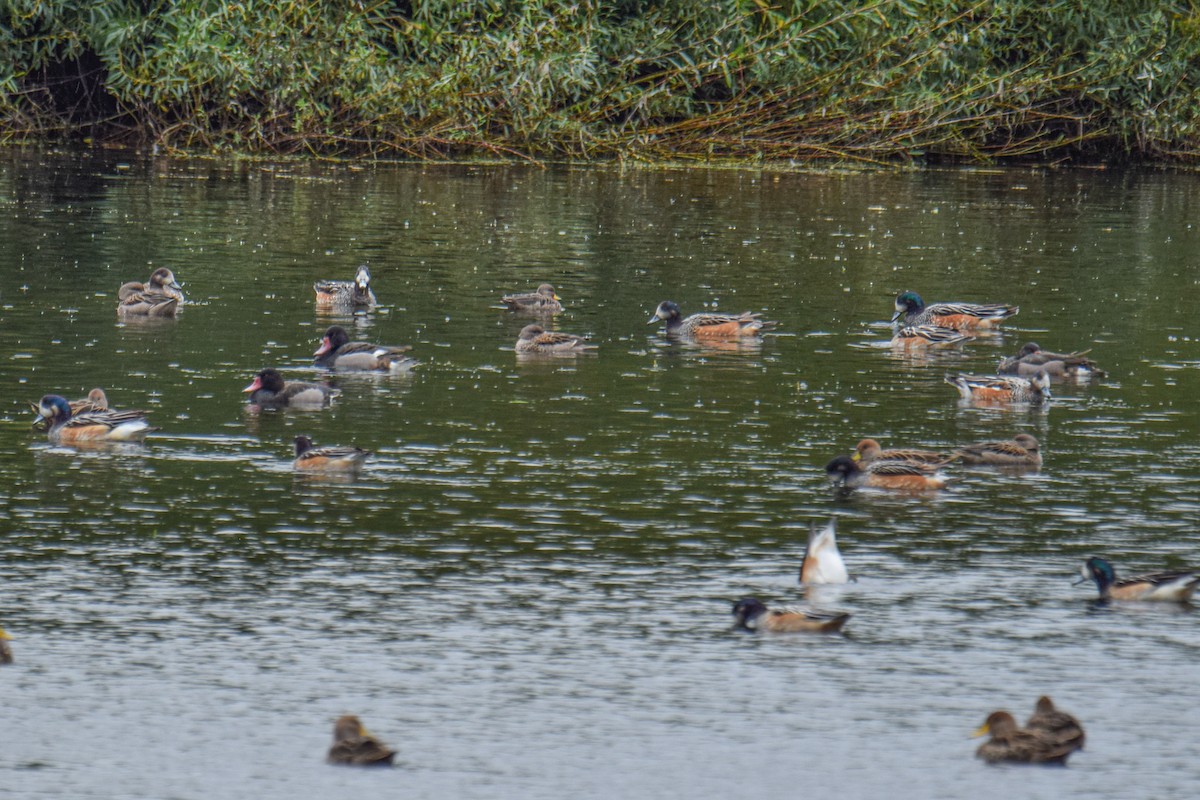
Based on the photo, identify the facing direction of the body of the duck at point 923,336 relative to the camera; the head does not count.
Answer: to the viewer's left

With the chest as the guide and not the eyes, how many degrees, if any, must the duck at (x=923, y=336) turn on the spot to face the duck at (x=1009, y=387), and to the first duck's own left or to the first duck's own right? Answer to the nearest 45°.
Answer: approximately 90° to the first duck's own left

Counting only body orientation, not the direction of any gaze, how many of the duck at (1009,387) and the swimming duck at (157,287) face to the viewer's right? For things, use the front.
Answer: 2

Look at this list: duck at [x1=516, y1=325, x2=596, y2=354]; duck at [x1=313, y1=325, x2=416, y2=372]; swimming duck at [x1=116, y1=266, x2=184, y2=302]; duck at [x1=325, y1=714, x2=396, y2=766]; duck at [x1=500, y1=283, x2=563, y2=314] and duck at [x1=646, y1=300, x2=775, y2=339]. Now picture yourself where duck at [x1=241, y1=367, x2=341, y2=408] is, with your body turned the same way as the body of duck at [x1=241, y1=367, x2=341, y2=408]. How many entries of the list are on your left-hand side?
1

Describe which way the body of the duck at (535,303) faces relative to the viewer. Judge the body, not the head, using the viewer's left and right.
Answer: facing to the right of the viewer

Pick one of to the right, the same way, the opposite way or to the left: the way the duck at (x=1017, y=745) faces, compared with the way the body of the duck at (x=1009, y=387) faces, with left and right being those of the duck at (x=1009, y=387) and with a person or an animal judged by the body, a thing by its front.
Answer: the opposite way

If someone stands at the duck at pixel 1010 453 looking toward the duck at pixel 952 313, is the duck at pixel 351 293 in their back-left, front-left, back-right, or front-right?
front-left

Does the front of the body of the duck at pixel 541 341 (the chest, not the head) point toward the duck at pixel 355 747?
no

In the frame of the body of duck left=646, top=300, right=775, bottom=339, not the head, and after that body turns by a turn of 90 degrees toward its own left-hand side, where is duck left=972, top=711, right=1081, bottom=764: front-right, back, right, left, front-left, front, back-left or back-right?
front

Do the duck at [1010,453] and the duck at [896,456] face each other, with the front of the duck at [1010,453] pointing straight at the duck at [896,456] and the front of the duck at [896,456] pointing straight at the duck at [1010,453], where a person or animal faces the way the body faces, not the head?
no

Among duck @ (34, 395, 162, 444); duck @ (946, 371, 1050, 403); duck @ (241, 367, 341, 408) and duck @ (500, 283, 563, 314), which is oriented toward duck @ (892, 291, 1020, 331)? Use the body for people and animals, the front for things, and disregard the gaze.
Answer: duck @ (500, 283, 563, 314)

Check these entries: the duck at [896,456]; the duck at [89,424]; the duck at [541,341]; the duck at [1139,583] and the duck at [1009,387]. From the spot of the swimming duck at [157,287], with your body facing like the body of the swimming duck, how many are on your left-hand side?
0

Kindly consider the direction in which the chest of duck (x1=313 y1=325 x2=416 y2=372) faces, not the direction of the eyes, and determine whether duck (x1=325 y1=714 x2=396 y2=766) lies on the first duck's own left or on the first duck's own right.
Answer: on the first duck's own left

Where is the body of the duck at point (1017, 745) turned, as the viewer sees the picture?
to the viewer's left

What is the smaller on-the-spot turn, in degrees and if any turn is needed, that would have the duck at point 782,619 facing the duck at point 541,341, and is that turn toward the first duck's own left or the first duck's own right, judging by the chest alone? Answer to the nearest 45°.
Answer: approximately 90° to the first duck's own right

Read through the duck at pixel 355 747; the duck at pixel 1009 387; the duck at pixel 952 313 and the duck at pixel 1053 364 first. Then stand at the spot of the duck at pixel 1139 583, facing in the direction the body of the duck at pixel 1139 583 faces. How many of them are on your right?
3

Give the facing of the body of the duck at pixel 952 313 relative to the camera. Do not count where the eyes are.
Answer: to the viewer's left

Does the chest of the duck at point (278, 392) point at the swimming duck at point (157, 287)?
no
